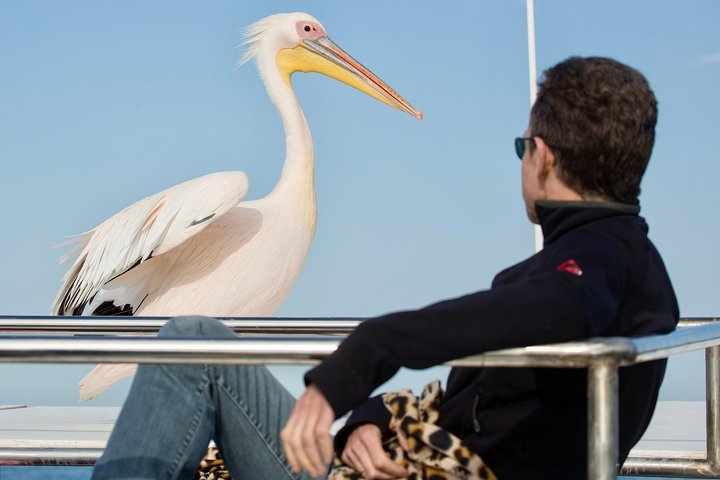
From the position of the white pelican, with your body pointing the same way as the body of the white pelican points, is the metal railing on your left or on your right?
on your right

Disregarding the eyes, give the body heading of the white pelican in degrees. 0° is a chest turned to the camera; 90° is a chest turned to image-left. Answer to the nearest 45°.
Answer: approximately 270°

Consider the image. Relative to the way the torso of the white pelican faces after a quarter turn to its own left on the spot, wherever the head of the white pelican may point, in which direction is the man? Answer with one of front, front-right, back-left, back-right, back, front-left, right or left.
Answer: back

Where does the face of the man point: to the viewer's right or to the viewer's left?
to the viewer's left

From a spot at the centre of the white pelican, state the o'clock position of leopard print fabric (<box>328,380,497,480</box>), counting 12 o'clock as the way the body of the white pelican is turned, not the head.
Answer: The leopard print fabric is roughly at 3 o'clock from the white pelican.
